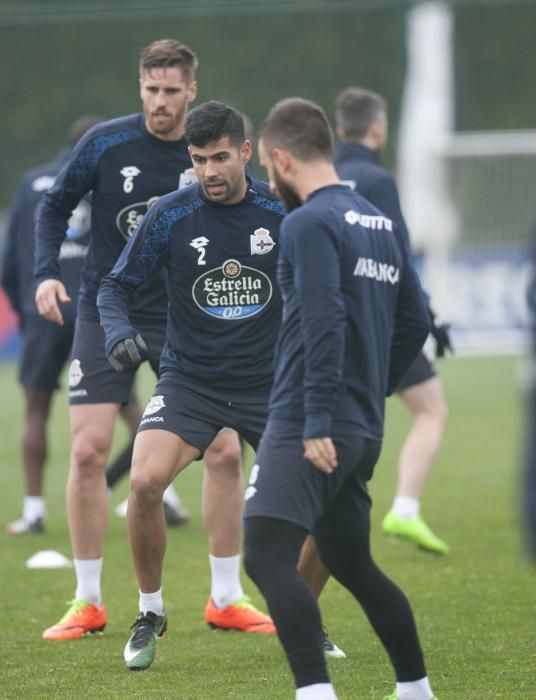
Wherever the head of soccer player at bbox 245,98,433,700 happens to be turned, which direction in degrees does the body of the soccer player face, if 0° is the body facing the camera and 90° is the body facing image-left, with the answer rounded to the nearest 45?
approximately 135°

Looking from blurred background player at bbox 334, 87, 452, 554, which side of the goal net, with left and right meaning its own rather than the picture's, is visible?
front

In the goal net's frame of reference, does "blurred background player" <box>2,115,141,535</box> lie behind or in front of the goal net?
in front

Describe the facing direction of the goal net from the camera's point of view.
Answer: facing the viewer

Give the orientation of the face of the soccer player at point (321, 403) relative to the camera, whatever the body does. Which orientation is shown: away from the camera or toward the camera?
away from the camera

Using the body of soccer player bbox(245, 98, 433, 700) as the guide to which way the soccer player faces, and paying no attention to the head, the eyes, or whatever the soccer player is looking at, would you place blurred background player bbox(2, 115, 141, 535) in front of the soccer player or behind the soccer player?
in front
